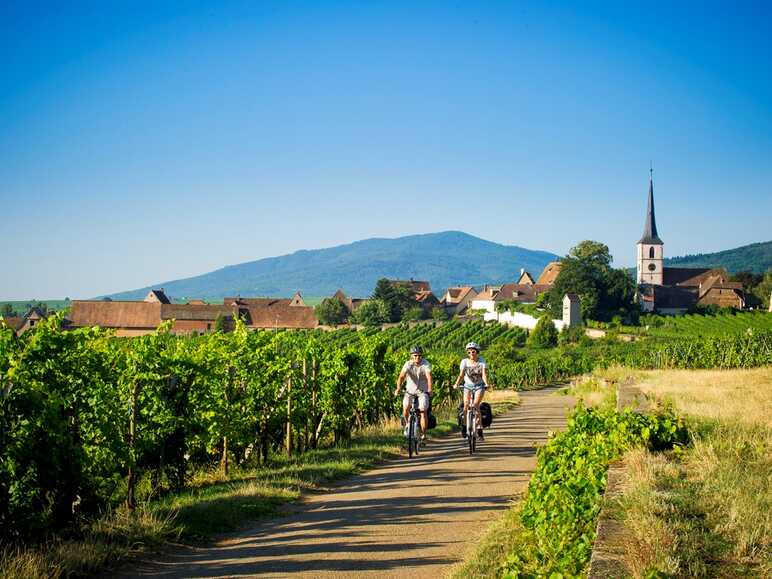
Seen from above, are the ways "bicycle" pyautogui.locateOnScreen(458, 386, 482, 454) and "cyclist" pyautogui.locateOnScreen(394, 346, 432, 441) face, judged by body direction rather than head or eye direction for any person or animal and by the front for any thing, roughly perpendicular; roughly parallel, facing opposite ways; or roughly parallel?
roughly parallel

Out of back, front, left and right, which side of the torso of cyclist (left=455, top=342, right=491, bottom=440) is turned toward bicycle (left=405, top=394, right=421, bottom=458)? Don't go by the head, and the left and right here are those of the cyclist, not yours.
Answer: right

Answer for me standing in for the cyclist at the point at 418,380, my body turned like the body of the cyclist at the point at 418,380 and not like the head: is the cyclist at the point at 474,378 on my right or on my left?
on my left

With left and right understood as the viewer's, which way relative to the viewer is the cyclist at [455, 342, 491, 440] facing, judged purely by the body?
facing the viewer

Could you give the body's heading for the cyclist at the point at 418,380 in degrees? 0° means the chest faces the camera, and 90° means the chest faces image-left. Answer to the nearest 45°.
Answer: approximately 0°

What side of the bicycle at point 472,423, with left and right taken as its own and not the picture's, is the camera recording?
front

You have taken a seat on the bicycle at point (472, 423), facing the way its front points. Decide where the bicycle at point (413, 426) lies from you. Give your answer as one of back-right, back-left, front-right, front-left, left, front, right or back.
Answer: right

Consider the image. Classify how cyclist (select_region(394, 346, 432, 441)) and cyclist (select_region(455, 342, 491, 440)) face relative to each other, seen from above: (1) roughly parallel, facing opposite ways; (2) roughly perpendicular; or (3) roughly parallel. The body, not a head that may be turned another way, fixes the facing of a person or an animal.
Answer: roughly parallel

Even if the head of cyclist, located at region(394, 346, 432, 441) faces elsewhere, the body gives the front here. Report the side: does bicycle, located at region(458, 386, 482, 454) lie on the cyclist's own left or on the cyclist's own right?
on the cyclist's own left
